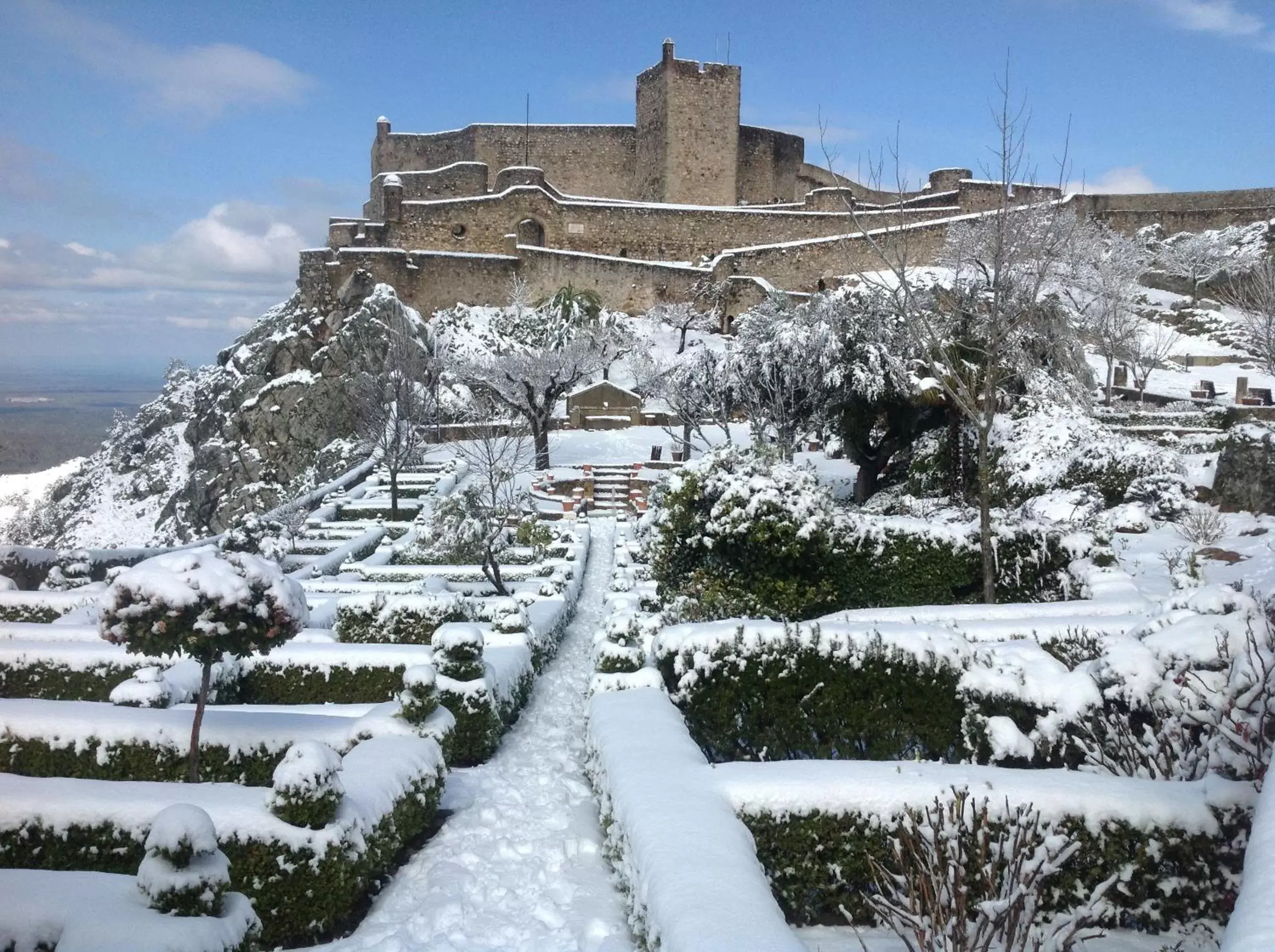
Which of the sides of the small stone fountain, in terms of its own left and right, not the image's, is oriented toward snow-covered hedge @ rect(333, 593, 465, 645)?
front

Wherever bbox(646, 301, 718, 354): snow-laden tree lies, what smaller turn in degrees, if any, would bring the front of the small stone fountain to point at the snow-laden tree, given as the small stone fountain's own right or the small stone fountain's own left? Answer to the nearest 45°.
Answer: approximately 135° to the small stone fountain's own left

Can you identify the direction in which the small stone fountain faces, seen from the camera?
facing the viewer

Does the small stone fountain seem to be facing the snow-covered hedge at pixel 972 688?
yes

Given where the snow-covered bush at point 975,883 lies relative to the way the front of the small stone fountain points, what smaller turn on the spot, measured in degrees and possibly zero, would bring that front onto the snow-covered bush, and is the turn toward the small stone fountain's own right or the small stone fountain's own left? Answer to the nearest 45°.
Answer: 0° — it already faces it

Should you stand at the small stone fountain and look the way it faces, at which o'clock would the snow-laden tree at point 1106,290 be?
The snow-laden tree is roughly at 9 o'clock from the small stone fountain.

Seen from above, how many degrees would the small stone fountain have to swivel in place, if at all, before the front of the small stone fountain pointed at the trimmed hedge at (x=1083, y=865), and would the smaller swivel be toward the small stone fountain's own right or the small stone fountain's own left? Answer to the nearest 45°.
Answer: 0° — it already faces it

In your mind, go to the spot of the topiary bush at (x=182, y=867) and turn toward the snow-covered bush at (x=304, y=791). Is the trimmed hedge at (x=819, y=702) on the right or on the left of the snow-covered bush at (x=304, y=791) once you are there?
right

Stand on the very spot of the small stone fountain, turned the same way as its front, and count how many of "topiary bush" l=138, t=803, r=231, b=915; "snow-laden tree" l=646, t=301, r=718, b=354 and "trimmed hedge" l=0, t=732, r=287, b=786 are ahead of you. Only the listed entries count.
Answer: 2

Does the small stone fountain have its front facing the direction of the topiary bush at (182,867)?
yes

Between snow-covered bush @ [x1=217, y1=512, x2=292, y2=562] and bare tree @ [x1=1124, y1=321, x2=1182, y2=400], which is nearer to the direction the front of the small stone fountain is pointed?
the snow-covered bush

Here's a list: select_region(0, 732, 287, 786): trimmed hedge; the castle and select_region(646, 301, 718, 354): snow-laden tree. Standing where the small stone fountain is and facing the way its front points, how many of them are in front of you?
1

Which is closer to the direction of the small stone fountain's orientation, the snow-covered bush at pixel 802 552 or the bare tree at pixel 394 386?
the snow-covered bush

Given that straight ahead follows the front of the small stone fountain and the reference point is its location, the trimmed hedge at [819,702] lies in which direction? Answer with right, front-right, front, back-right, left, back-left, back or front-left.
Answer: front

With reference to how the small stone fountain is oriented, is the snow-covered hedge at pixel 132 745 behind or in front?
in front

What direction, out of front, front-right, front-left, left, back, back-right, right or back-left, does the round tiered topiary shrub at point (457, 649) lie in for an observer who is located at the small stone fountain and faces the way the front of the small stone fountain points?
front

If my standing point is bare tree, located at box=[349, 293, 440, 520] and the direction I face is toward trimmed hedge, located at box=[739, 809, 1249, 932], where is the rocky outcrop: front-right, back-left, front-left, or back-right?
back-right

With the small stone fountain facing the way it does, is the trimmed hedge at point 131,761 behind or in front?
in front
